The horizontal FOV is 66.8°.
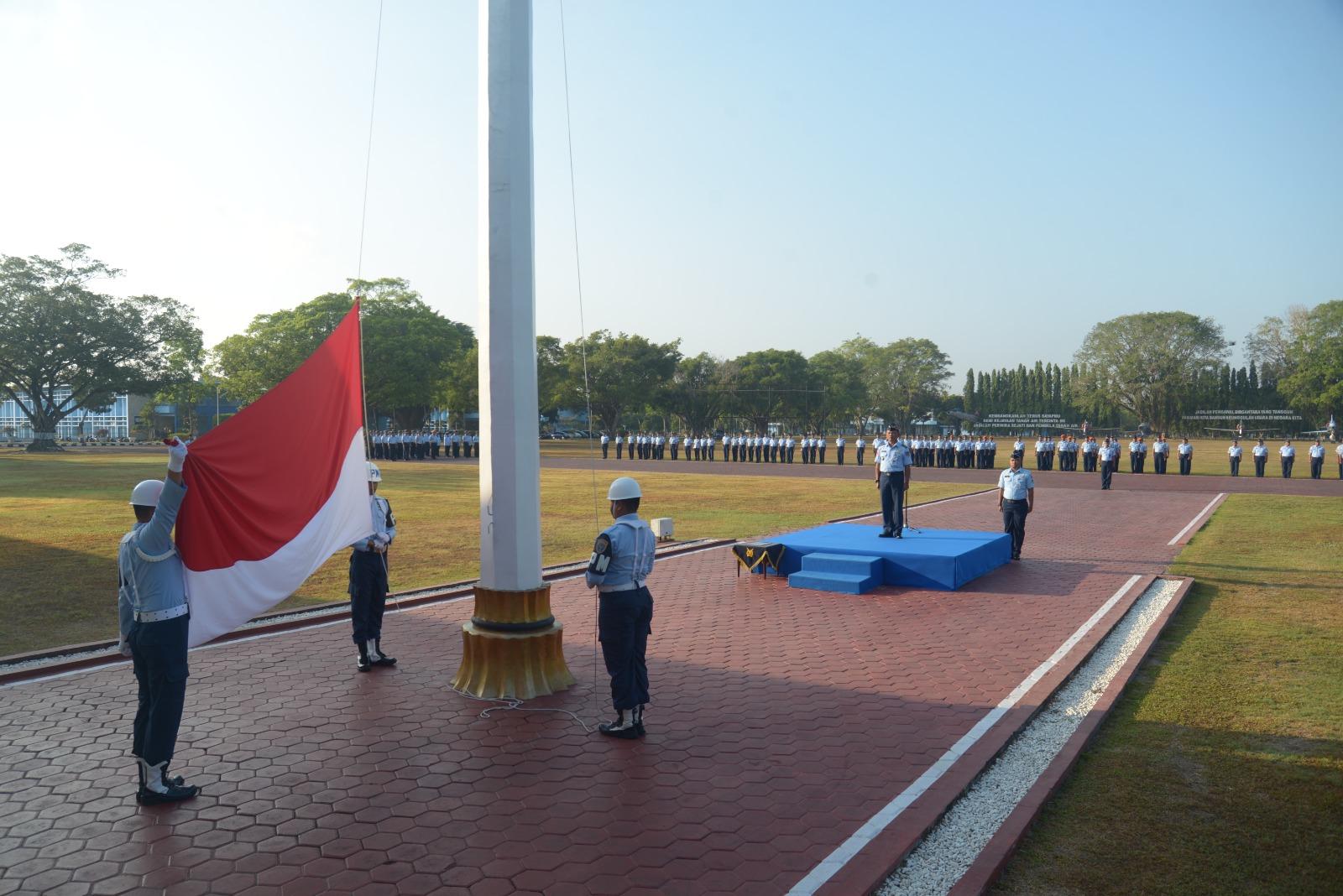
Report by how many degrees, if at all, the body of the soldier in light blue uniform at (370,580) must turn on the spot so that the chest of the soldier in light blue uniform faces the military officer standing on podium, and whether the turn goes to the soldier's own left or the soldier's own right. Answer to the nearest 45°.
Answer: approximately 90° to the soldier's own left

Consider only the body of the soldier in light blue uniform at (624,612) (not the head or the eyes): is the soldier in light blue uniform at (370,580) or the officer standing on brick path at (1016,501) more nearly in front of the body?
the soldier in light blue uniform

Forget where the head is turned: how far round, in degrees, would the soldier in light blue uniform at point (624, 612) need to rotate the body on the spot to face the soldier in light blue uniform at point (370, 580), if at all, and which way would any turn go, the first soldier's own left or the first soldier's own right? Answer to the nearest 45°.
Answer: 0° — they already face them

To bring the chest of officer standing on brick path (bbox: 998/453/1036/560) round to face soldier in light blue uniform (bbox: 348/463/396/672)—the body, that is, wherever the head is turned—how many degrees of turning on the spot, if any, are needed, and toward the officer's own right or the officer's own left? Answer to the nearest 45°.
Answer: approximately 45° to the officer's own right

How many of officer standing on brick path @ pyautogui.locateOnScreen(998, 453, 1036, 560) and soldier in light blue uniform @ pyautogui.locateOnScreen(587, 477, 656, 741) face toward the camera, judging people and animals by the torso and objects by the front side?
1

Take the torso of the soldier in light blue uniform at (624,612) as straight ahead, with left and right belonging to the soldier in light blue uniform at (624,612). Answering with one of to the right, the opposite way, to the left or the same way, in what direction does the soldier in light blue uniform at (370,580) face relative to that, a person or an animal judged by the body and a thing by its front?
the opposite way

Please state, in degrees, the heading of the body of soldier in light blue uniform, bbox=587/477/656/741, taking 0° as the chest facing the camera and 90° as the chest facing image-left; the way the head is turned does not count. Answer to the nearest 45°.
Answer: approximately 135°

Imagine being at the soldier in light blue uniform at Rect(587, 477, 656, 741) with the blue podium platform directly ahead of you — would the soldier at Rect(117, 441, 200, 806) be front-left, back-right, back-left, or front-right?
back-left

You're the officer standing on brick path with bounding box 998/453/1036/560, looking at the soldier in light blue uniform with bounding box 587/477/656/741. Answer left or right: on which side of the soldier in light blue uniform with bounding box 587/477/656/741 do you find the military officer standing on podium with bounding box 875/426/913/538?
right
